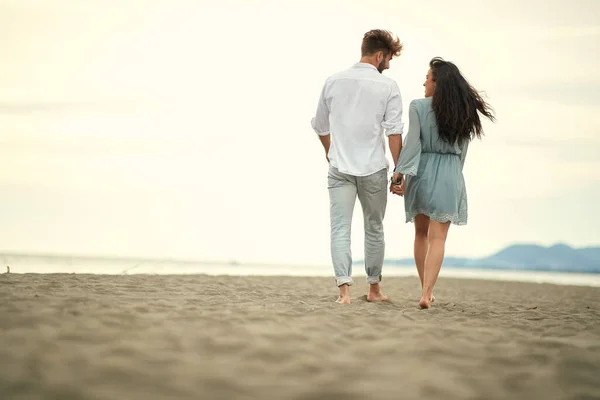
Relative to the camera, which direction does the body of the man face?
away from the camera

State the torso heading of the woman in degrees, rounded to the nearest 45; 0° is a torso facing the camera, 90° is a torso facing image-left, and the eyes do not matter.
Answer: approximately 180°

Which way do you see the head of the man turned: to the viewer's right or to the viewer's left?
to the viewer's right

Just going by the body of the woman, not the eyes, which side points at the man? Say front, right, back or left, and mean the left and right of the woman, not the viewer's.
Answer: left

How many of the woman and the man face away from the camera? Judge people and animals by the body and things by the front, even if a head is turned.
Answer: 2

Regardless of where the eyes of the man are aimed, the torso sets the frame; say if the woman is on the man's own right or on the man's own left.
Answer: on the man's own right
